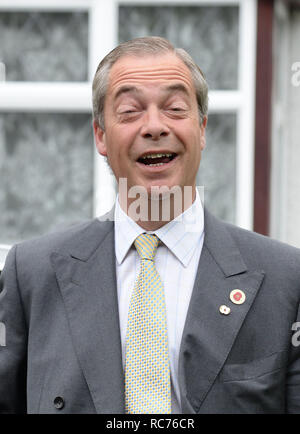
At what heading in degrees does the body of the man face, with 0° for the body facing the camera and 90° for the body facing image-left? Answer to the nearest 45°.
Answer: approximately 0°

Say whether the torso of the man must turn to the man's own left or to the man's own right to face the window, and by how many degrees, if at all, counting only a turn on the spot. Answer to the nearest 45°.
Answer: approximately 180°
